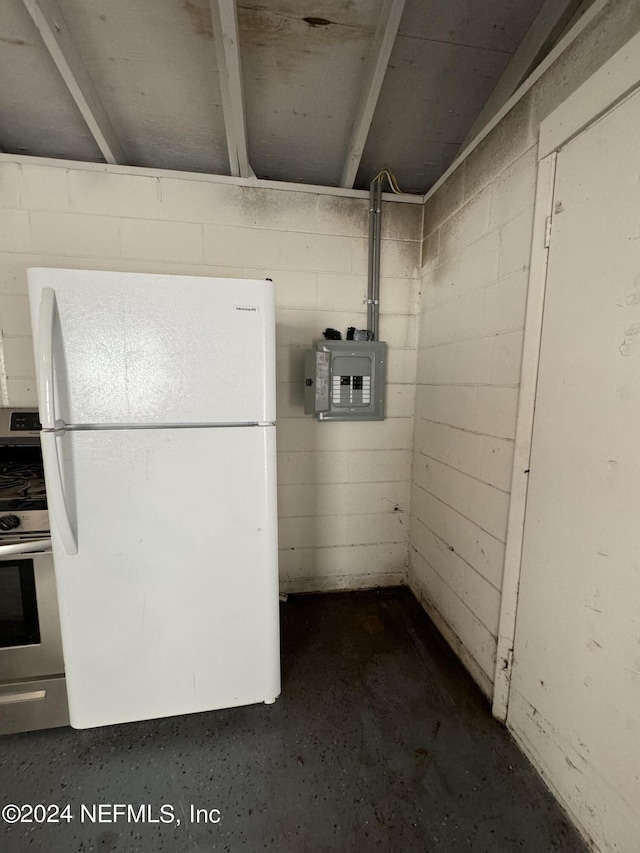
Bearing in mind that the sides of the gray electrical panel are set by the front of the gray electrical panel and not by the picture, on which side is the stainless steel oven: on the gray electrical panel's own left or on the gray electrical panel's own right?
on the gray electrical panel's own right

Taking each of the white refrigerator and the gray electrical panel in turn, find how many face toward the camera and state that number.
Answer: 2

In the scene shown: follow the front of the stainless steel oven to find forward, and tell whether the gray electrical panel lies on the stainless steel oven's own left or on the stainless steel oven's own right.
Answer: on the stainless steel oven's own left

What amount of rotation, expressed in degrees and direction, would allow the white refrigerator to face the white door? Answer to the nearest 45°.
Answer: approximately 45° to its left

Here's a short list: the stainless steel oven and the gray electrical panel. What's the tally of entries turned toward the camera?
2

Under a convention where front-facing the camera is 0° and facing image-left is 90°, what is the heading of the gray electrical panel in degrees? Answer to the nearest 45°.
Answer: approximately 0°

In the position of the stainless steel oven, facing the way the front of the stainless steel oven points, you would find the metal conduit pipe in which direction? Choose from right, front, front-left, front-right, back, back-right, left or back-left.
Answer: left

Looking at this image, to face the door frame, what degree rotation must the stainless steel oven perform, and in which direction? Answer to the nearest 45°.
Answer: approximately 45° to its left

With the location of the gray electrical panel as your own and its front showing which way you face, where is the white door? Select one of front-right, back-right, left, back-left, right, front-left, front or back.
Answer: front-left

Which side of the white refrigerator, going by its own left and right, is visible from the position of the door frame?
left
